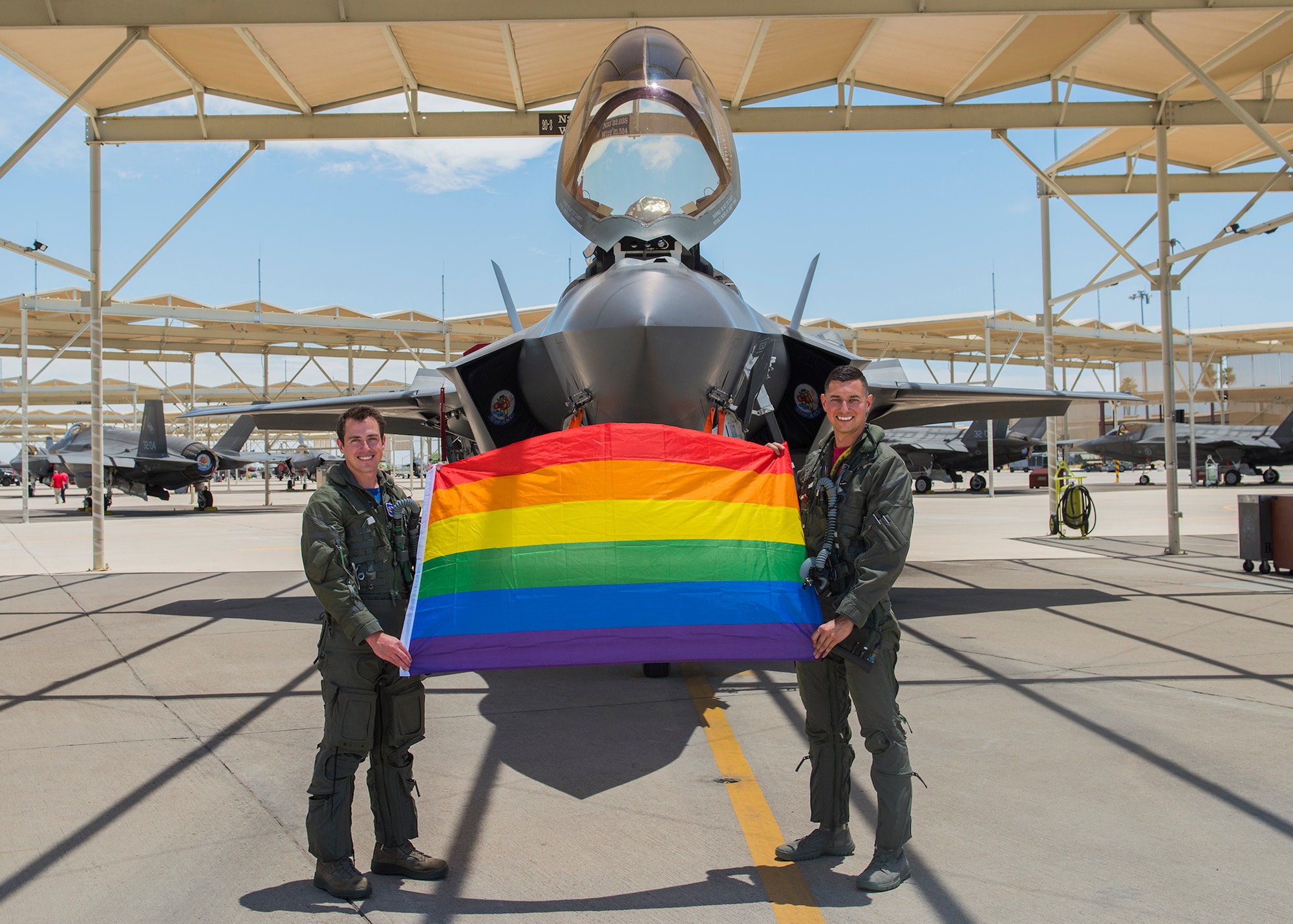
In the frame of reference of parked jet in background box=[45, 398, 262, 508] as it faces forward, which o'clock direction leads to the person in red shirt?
The person in red shirt is roughly at 1 o'clock from the parked jet in background.

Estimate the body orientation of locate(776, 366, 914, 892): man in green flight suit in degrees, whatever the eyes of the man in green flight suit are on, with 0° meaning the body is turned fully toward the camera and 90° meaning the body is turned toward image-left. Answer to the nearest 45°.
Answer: approximately 45°

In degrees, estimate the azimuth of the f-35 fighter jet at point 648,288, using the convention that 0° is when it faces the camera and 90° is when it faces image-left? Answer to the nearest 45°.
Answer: approximately 0°

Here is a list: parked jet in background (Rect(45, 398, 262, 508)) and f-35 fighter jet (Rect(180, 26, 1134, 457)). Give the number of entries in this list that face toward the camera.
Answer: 1

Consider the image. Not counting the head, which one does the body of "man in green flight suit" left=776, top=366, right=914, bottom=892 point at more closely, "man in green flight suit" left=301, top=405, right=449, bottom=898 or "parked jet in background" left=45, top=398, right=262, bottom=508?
the man in green flight suit

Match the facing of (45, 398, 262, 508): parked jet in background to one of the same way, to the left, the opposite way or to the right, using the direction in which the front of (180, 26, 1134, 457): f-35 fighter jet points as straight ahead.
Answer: to the right

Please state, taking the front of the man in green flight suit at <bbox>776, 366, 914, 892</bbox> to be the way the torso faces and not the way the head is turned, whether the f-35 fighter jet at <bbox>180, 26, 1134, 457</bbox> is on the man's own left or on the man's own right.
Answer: on the man's own right

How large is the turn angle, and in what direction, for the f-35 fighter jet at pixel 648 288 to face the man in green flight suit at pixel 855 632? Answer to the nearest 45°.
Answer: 0° — it already faces them
